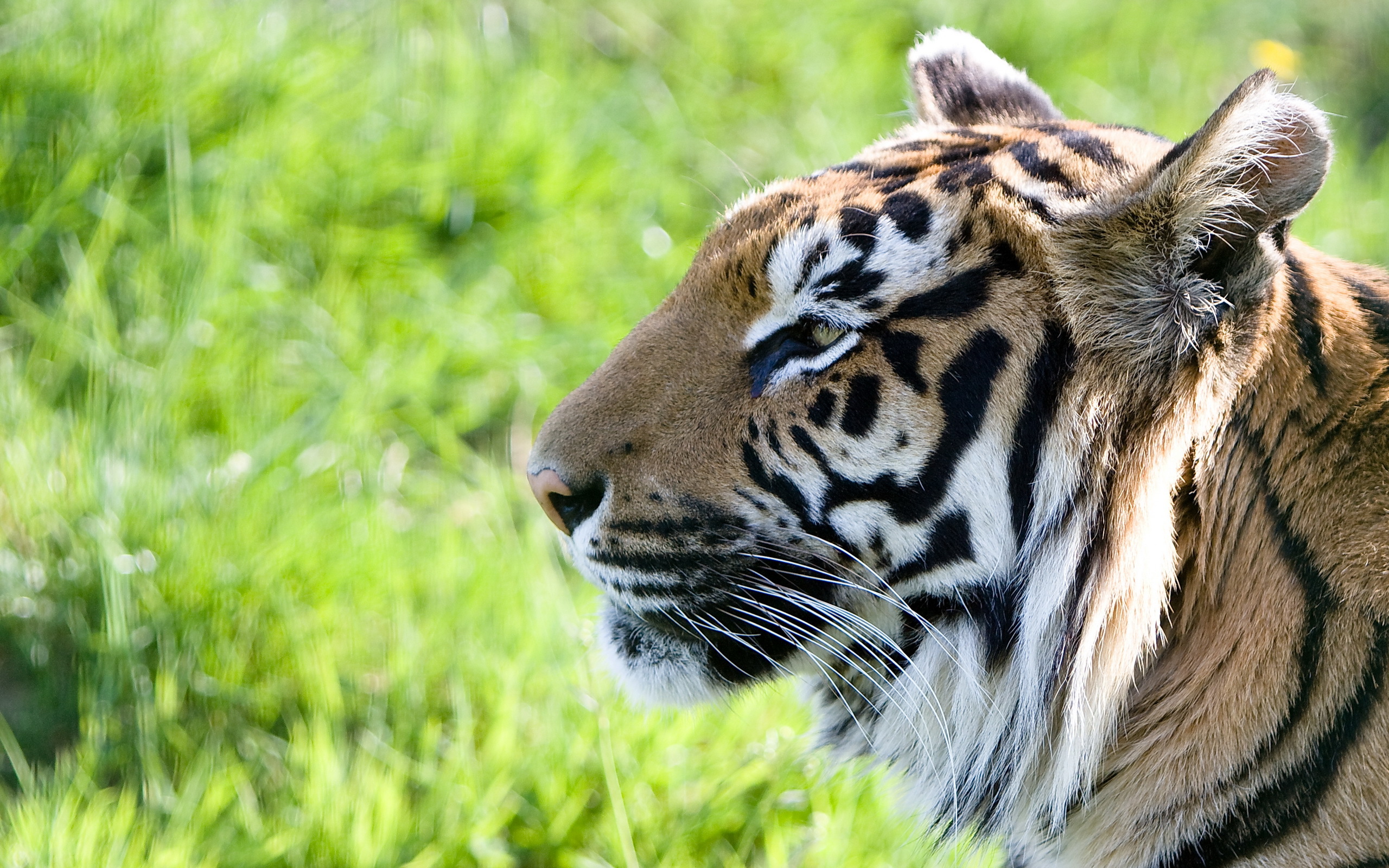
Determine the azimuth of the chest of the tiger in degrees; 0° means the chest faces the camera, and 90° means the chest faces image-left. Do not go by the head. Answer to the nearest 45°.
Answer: approximately 90°
